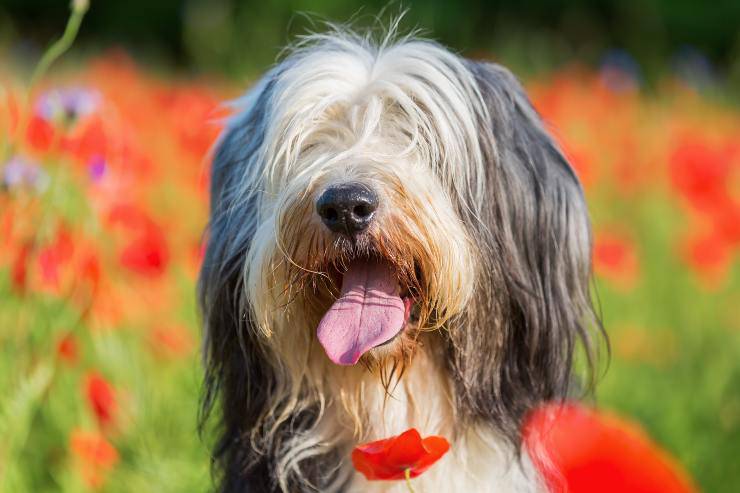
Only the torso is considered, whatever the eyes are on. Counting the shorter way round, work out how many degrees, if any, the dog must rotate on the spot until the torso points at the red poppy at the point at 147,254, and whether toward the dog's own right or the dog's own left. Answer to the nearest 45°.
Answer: approximately 135° to the dog's own right

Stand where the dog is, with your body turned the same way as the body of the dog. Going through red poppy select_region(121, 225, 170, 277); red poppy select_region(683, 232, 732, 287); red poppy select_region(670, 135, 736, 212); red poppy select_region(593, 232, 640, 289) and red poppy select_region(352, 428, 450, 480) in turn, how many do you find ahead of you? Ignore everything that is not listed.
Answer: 1

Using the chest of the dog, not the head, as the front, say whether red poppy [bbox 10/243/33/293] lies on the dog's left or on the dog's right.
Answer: on the dog's right

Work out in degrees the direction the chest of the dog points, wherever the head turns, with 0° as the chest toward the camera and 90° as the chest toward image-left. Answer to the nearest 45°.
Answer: approximately 0°

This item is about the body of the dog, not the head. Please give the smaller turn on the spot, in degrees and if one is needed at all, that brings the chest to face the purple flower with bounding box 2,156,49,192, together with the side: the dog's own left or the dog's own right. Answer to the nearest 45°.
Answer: approximately 90° to the dog's own right

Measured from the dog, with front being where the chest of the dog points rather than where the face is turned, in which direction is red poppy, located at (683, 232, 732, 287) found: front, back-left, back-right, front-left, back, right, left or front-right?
back-left

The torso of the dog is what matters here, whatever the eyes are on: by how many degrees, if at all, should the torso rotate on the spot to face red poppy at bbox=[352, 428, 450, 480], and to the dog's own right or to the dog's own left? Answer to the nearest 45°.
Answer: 0° — it already faces it

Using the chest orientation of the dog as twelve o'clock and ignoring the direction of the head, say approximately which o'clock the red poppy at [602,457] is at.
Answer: The red poppy is roughly at 11 o'clock from the dog.

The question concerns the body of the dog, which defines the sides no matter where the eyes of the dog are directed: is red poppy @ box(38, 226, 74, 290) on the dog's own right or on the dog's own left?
on the dog's own right
